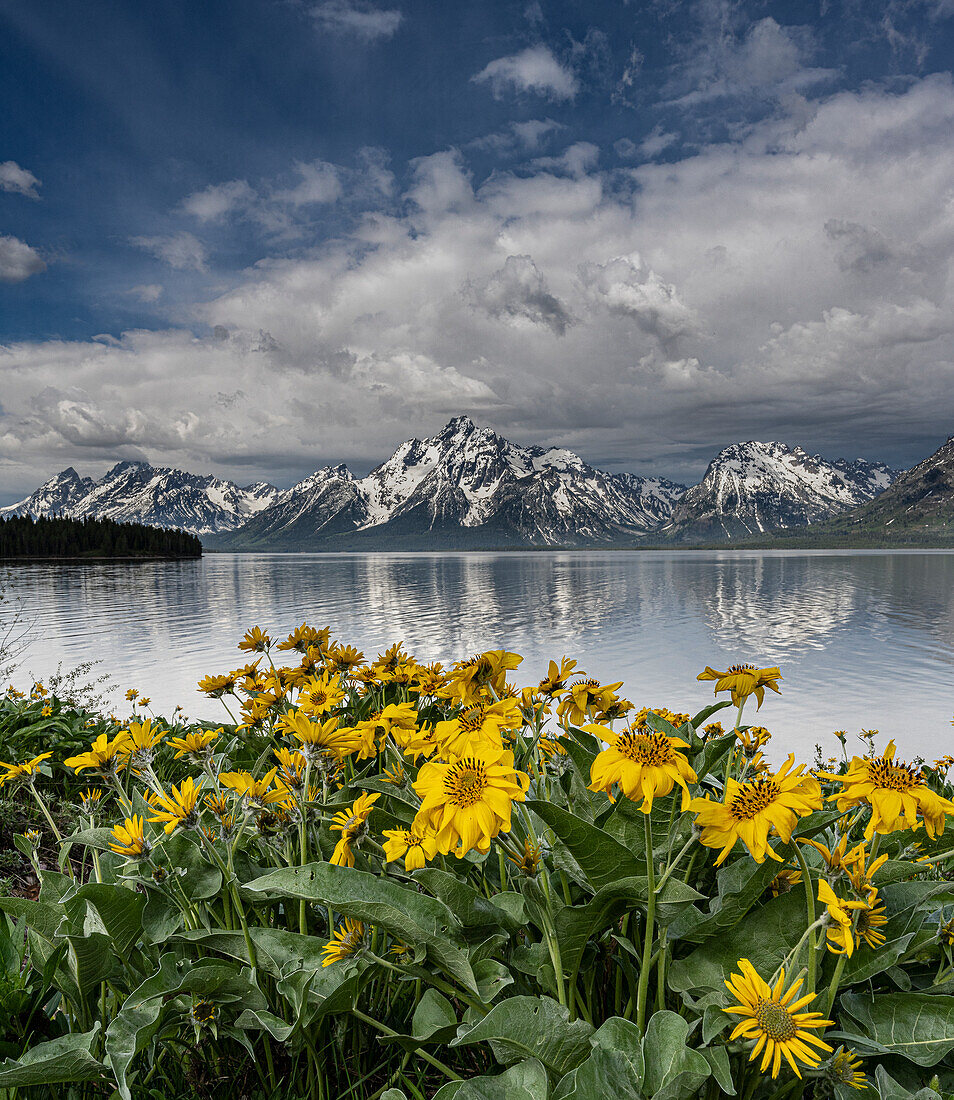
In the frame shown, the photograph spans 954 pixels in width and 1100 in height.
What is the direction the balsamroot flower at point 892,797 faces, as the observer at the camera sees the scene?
facing the viewer

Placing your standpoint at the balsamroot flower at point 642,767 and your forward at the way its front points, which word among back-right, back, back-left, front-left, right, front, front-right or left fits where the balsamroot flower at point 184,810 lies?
right

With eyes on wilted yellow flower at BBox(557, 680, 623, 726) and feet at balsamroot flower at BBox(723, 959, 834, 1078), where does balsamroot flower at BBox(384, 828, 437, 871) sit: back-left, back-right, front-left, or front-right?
front-left

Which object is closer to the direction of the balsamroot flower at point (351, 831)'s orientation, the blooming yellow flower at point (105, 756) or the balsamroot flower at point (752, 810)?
the blooming yellow flower

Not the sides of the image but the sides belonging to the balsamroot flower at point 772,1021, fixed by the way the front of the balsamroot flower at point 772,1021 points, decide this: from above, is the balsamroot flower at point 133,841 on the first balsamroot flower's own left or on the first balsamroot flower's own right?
on the first balsamroot flower's own right

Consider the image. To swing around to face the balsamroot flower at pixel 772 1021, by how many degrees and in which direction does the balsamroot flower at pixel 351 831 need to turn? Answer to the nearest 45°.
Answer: approximately 135° to its left

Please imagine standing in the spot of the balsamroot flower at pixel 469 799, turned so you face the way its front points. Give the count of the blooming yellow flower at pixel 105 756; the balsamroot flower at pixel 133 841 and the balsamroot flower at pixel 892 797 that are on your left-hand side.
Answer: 1

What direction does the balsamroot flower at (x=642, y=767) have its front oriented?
toward the camera

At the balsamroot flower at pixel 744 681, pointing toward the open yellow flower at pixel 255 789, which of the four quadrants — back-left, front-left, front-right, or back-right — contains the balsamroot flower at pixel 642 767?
front-left

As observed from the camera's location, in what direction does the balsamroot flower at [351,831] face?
facing to the left of the viewer
